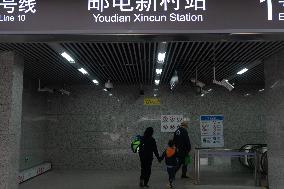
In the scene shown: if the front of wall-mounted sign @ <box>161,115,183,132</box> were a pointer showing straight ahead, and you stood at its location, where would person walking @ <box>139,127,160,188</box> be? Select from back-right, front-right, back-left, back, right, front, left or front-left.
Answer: front

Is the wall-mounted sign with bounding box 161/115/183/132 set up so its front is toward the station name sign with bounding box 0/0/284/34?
yes

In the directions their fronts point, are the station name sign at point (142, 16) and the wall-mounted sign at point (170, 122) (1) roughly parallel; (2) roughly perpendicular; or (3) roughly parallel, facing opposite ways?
roughly parallel

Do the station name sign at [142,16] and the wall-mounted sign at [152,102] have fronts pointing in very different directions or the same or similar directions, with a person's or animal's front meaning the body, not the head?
same or similar directions

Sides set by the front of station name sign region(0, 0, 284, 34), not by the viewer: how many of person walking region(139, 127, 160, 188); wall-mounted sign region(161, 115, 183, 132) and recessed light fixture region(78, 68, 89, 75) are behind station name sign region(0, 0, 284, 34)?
3

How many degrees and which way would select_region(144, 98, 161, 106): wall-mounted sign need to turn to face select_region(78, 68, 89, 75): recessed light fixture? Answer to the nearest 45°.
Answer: approximately 45° to its right

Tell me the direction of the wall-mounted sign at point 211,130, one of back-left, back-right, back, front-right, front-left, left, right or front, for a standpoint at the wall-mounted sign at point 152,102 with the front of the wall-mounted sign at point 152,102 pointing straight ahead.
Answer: left

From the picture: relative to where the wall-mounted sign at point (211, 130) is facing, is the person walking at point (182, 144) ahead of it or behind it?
ahead

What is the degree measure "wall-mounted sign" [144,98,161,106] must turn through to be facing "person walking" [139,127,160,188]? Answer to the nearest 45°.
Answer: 0° — it already faces them

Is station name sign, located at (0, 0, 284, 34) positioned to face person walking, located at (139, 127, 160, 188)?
no

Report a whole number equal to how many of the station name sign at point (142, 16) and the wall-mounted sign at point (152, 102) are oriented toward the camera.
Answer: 2

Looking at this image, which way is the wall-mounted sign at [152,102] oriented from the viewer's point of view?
toward the camera

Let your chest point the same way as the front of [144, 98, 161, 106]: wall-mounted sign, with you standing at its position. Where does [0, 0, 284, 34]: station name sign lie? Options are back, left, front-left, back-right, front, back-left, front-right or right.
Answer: front

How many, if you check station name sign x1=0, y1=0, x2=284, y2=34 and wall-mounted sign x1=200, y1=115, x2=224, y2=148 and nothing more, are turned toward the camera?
2

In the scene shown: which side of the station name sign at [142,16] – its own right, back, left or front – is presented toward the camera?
front

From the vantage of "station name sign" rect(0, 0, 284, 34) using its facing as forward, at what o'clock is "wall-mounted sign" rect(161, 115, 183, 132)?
The wall-mounted sign is roughly at 6 o'clock from the station name sign.

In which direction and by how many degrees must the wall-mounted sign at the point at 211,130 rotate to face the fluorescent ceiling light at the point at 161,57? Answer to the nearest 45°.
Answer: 0° — it already faces it
